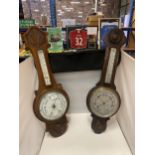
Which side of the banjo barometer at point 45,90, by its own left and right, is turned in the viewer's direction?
front

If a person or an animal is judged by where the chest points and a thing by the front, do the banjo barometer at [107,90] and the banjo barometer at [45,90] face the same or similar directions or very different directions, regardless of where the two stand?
same or similar directions

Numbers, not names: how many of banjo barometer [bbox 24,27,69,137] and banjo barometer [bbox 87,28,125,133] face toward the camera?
2
